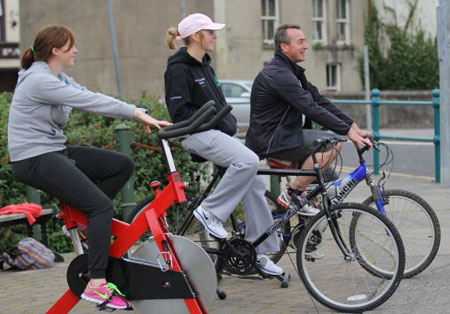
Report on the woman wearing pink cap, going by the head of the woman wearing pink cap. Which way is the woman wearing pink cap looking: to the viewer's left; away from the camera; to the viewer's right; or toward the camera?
to the viewer's right

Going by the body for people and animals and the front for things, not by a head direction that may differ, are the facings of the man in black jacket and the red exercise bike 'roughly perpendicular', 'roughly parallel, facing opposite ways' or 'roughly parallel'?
roughly parallel

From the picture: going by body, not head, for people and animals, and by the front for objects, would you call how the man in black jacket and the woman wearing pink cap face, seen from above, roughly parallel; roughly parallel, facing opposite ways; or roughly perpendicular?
roughly parallel

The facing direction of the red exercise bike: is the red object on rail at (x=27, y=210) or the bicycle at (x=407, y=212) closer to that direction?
the bicycle

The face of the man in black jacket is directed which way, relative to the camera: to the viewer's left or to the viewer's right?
to the viewer's right

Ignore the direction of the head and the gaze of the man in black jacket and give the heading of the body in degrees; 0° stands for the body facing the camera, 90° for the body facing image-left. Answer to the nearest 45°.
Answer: approximately 270°

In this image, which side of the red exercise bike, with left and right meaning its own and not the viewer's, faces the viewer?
right

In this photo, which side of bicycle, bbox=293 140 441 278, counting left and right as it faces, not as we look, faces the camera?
right

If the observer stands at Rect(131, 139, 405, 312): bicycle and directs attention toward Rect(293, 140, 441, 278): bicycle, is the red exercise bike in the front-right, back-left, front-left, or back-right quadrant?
back-left

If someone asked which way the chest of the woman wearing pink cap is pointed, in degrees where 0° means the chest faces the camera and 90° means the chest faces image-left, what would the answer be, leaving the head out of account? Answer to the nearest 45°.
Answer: approximately 270°

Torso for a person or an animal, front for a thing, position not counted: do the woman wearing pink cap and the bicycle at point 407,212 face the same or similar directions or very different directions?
same or similar directions

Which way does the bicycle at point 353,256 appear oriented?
to the viewer's right

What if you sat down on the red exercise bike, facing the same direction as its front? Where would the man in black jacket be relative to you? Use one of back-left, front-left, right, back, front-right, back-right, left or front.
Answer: front-left

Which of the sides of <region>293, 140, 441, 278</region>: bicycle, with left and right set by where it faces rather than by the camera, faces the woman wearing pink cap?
back
